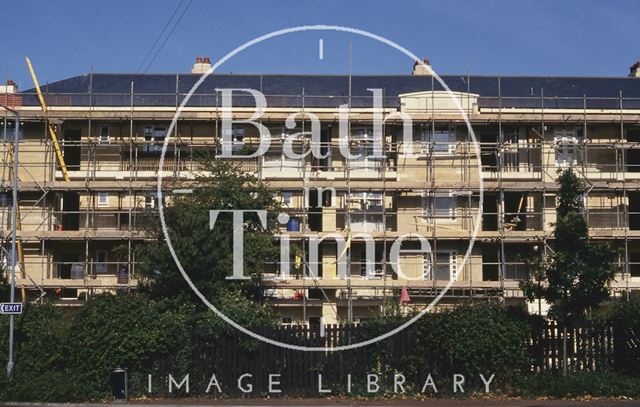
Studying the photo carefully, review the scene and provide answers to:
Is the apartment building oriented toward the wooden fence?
yes

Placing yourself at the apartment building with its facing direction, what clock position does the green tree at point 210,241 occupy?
The green tree is roughly at 1 o'clock from the apartment building.

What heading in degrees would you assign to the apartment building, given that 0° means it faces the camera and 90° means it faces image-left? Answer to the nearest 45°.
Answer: approximately 0°

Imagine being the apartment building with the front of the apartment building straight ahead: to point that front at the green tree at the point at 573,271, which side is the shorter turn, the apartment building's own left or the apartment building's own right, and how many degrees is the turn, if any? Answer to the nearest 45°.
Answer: approximately 45° to the apartment building's own left

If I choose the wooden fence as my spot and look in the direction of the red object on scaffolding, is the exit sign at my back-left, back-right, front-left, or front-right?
back-left
